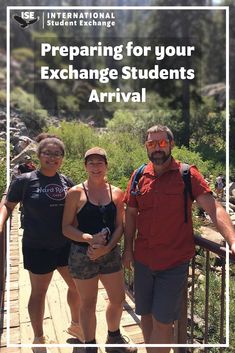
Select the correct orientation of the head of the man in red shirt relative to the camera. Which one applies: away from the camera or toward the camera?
toward the camera

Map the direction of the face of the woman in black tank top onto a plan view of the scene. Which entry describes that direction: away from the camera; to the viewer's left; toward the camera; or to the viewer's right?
toward the camera

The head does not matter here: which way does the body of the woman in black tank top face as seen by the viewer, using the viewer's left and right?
facing the viewer
